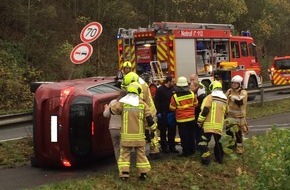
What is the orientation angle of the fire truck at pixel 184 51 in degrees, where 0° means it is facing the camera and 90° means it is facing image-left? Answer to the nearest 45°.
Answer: approximately 225°

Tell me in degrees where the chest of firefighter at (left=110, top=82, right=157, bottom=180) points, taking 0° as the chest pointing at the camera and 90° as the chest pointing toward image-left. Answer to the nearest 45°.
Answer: approximately 180°

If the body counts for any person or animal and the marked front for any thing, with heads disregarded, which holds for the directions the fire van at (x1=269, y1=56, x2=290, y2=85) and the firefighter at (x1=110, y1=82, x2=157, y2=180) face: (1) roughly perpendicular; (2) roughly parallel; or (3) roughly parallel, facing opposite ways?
roughly parallel

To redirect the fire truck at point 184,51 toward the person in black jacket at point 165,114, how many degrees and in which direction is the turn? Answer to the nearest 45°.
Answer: approximately 135° to its right

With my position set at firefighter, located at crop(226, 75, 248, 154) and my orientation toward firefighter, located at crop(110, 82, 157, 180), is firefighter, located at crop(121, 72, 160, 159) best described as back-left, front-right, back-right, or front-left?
front-right

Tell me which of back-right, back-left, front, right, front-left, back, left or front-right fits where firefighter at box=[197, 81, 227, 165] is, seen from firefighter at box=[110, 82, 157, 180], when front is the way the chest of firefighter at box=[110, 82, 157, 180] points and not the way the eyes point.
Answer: front-right

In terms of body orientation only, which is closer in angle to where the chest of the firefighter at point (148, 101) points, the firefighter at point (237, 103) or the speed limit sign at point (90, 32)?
the speed limit sign
